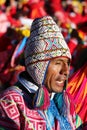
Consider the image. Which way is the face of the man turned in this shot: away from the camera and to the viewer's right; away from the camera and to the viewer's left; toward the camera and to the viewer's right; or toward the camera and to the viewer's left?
toward the camera and to the viewer's right

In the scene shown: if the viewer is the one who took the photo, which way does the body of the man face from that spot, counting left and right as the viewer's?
facing the viewer and to the right of the viewer
